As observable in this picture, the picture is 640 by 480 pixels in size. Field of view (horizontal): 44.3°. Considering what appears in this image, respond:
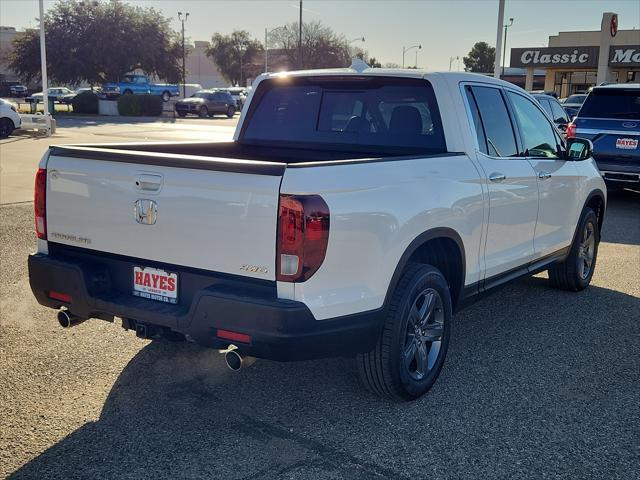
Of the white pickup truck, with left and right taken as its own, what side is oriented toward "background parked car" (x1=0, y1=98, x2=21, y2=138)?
left

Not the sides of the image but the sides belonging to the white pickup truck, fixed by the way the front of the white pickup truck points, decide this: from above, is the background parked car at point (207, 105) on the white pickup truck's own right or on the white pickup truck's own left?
on the white pickup truck's own left

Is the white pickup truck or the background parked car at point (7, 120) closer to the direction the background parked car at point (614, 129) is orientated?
the background parked car

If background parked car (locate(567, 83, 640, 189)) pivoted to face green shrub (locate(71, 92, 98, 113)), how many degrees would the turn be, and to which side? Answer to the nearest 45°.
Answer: approximately 45° to its left

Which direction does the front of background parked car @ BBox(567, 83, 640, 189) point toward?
away from the camera

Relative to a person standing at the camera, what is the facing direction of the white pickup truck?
facing away from the viewer and to the right of the viewer

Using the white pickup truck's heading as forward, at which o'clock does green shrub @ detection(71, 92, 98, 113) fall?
The green shrub is roughly at 10 o'clock from the white pickup truck.

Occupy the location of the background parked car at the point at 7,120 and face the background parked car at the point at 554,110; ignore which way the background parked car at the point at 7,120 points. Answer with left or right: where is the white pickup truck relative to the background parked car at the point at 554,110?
right
